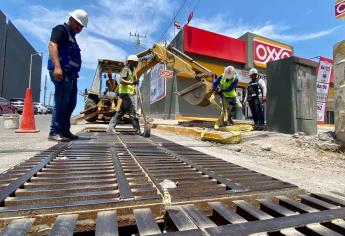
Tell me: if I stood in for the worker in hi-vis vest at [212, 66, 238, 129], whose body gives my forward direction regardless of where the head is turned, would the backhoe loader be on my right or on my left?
on my right

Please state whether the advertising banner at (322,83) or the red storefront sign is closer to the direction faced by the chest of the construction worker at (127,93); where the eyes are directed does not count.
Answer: the advertising banner

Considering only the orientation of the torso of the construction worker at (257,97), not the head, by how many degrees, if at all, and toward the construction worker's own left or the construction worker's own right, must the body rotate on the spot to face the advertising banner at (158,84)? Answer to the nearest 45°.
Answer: approximately 90° to the construction worker's own right

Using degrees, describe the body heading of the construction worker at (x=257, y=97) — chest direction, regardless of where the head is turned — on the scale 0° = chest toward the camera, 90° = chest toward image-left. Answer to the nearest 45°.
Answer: approximately 45°

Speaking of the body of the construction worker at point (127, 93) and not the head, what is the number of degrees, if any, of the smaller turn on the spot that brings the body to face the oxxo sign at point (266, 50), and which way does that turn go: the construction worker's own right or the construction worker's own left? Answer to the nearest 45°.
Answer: approximately 90° to the construction worker's own left

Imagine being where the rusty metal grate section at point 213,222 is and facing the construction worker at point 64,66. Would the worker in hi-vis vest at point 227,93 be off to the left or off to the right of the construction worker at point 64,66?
right

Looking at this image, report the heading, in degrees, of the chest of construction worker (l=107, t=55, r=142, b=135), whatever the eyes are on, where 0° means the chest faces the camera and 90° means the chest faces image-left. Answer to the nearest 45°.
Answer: approximately 315°

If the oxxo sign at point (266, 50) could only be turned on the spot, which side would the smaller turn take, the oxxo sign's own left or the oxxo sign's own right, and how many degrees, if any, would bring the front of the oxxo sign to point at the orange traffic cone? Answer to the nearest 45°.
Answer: approximately 45° to the oxxo sign's own right

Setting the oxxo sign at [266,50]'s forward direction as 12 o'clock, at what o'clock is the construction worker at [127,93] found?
The construction worker is roughly at 2 o'clock from the oxxo sign.

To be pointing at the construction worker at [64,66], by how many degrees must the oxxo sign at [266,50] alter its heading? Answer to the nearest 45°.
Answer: approximately 45° to its right
